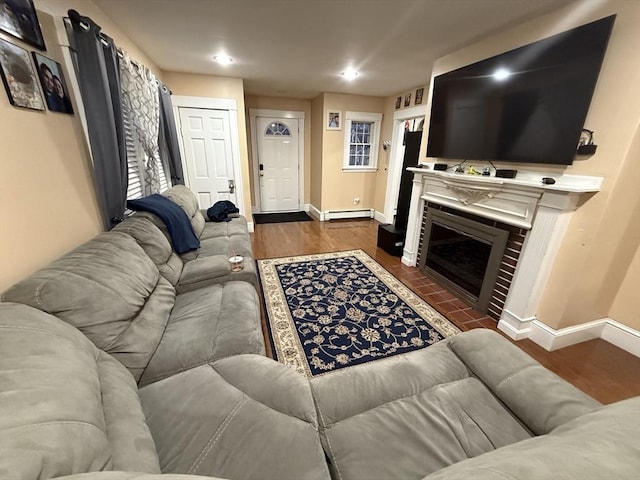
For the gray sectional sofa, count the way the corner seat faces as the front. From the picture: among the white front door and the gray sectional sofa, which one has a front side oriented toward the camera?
the white front door

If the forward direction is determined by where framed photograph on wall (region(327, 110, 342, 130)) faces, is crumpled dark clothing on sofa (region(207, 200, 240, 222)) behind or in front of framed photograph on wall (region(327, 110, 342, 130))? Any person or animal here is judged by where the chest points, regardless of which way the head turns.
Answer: in front

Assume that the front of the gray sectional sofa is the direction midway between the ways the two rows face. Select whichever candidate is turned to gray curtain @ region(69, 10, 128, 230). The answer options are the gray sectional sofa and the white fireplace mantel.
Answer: the white fireplace mantel

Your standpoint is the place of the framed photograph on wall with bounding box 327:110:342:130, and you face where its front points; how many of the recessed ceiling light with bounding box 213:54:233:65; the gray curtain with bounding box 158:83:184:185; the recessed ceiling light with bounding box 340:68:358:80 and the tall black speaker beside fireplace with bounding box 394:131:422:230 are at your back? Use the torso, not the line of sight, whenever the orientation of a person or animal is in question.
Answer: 0

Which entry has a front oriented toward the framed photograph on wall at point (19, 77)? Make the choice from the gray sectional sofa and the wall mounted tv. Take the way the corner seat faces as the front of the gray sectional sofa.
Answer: the wall mounted tv

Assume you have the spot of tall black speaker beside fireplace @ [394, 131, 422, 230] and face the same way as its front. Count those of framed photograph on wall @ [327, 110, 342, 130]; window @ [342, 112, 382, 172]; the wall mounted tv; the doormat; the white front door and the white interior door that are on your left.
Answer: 1

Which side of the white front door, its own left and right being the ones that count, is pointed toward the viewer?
front

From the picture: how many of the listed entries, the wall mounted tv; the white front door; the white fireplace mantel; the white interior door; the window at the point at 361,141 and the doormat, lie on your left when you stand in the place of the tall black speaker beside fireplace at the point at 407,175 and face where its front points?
2

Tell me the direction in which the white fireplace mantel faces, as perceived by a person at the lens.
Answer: facing the viewer and to the left of the viewer

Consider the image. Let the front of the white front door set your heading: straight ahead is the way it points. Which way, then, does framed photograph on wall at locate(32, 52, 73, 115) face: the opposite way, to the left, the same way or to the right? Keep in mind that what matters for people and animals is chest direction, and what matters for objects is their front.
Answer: to the left

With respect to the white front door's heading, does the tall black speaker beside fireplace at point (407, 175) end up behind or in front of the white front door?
in front

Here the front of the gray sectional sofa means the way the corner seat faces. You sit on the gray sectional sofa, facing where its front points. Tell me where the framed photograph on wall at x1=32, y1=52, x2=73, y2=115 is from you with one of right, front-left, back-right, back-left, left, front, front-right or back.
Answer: left

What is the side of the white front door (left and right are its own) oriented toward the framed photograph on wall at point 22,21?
front

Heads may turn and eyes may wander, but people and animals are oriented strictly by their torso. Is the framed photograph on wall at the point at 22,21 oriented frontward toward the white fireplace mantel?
yes

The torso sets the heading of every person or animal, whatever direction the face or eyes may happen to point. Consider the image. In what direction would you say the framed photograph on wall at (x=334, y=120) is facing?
toward the camera

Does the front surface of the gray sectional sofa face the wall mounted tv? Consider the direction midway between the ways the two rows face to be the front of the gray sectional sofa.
yes

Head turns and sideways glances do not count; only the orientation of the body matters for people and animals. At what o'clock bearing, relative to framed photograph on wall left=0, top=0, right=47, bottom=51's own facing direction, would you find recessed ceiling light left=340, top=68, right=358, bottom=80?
The recessed ceiling light is roughly at 10 o'clock from the framed photograph on wall.

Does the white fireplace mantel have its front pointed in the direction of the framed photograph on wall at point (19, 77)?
yes

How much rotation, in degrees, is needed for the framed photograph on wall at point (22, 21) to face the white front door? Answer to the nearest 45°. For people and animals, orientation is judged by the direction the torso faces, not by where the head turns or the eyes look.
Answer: approximately 90° to its left

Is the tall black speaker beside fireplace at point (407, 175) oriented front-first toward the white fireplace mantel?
no

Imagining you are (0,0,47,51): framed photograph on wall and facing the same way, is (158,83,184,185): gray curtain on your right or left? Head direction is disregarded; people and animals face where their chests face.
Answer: on your left
